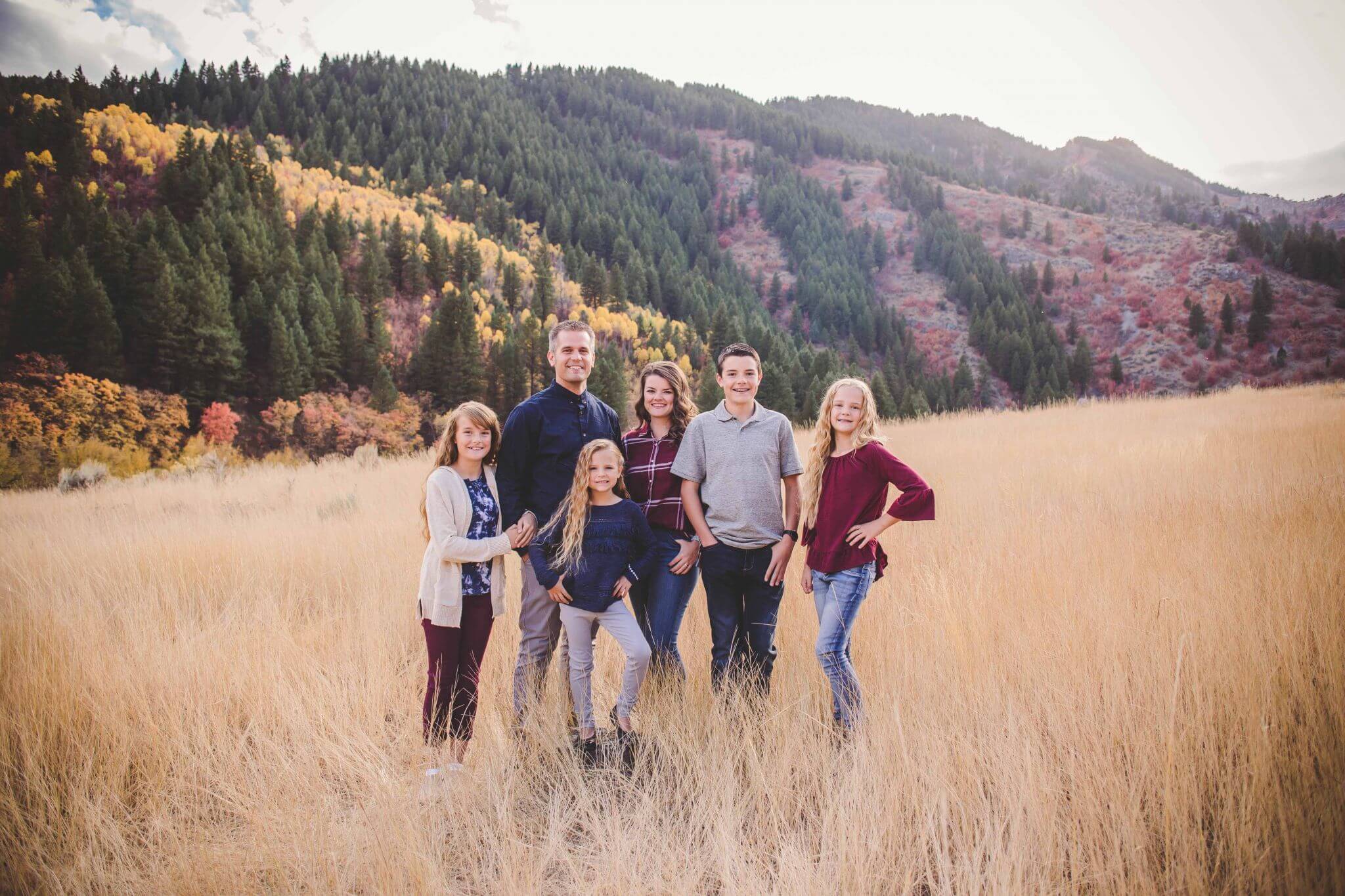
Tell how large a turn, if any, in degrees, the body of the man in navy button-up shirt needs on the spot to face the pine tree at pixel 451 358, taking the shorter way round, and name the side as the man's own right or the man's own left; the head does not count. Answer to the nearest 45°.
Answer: approximately 135° to the man's own left

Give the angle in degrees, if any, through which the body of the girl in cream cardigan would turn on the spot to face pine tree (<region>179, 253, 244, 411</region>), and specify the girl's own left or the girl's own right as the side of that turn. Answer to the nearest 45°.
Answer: approximately 135° to the girl's own left

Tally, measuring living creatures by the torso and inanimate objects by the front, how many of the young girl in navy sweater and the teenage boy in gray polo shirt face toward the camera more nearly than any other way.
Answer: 2

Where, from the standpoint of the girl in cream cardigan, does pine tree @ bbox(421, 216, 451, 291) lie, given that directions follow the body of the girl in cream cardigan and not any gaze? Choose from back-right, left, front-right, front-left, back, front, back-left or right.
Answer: back-left

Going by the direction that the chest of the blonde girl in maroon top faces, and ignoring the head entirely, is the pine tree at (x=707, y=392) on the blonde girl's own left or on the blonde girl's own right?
on the blonde girl's own right

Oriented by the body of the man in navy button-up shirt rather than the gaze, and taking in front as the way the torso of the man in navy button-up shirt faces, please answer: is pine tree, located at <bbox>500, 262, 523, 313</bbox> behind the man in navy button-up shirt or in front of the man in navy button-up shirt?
behind

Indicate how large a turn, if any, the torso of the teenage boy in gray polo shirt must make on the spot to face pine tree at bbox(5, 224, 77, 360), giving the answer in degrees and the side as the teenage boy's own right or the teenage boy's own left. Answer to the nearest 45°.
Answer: approximately 135° to the teenage boy's own right

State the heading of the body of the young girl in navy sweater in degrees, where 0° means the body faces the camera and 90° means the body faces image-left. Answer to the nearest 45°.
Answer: approximately 0°
